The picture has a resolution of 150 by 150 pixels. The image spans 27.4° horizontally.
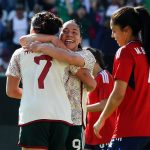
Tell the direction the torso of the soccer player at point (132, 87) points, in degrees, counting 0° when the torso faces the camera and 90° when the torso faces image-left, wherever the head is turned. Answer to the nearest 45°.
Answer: approximately 135°

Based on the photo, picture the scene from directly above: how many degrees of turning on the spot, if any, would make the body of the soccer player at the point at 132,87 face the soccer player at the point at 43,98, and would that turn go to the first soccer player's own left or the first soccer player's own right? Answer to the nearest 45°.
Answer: approximately 45° to the first soccer player's own left

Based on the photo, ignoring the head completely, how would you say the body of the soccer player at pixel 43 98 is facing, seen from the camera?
away from the camera

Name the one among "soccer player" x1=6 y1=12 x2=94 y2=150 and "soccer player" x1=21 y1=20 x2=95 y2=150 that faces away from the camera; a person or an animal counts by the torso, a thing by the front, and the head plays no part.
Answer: "soccer player" x1=6 y1=12 x2=94 y2=150

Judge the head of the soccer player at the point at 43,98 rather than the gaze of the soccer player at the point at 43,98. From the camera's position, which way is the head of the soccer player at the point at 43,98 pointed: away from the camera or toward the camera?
away from the camera

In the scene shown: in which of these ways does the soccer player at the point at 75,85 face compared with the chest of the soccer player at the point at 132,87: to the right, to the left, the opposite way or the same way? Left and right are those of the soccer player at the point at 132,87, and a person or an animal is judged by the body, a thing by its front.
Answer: to the left

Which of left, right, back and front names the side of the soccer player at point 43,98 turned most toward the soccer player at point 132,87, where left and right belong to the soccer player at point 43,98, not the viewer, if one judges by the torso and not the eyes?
right

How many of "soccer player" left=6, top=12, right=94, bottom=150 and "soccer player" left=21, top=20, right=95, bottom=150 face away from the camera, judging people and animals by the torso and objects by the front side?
1
